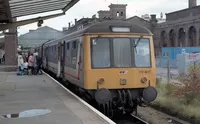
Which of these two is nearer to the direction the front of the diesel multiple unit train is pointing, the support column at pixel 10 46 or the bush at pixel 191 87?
the bush

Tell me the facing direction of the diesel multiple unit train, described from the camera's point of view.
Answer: facing the viewer and to the right of the viewer

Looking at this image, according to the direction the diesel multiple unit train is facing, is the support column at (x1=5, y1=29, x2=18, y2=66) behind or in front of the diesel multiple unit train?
behind

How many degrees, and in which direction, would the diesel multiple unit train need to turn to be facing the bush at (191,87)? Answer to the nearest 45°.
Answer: approximately 90° to its left
